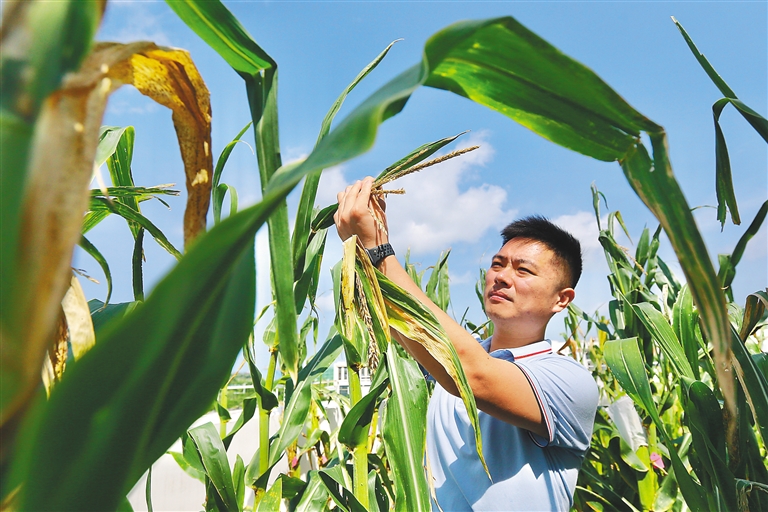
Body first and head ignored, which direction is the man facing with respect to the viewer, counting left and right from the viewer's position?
facing the viewer and to the left of the viewer
